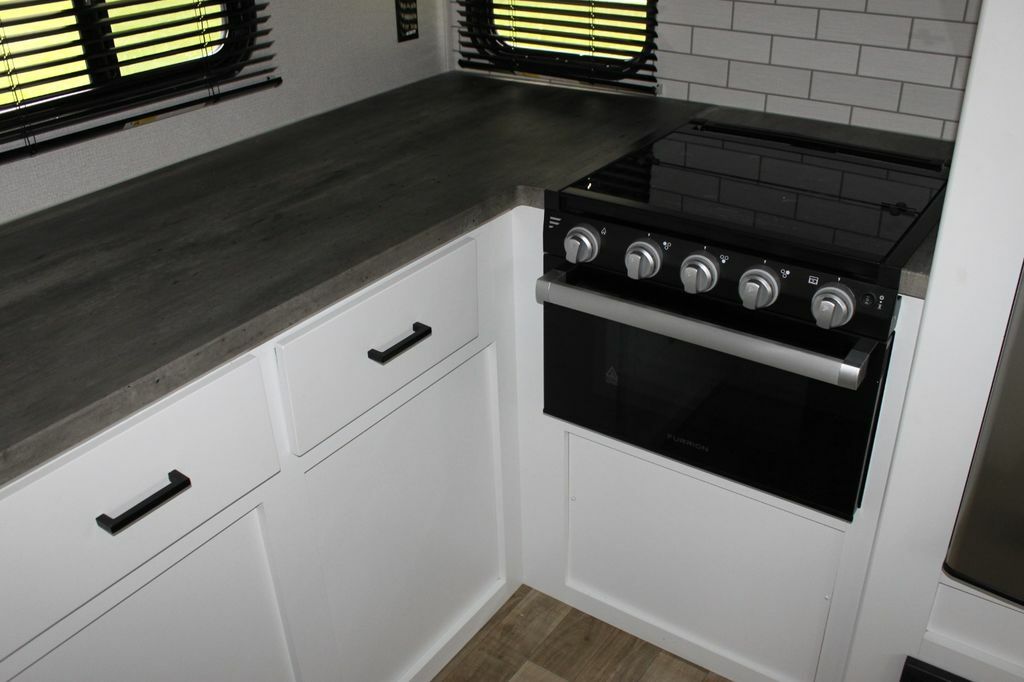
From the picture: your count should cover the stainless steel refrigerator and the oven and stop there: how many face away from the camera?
0

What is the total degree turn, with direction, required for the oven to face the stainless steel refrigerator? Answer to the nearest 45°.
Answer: approximately 90° to its left

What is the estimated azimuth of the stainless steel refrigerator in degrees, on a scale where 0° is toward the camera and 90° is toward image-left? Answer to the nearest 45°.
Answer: approximately 45°

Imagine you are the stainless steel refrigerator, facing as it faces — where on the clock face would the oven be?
The oven is roughly at 2 o'clock from the stainless steel refrigerator.

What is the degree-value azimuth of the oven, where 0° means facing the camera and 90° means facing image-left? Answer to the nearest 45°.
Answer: approximately 45°
